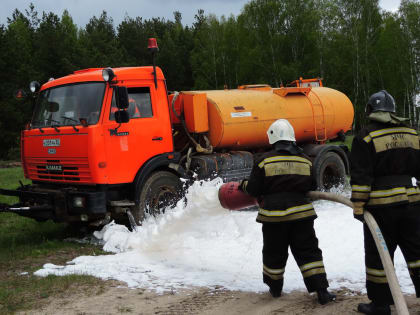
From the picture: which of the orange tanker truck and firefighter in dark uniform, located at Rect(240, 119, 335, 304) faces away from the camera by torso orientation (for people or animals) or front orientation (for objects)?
the firefighter in dark uniform

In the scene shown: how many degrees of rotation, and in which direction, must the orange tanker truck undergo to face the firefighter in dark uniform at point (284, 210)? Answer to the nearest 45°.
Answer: approximately 90° to its left

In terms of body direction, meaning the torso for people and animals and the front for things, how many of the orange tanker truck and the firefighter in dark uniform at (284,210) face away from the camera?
1

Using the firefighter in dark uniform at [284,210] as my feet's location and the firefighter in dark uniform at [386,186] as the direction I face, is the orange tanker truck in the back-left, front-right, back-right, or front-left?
back-left

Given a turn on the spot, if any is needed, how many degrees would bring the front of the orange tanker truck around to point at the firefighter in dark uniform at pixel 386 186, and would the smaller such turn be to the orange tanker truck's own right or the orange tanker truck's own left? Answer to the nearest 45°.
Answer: approximately 90° to the orange tanker truck's own left

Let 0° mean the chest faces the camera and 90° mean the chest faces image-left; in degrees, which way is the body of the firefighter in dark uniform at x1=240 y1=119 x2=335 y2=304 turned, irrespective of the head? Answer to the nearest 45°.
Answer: approximately 180°

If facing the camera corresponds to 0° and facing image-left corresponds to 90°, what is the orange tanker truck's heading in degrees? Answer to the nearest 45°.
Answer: approximately 45°

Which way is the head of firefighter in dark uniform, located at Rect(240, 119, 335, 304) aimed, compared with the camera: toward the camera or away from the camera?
away from the camera

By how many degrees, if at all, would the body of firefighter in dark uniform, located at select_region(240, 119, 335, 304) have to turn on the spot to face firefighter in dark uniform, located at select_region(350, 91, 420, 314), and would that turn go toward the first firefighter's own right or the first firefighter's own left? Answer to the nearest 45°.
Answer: approximately 135° to the first firefighter's own right
